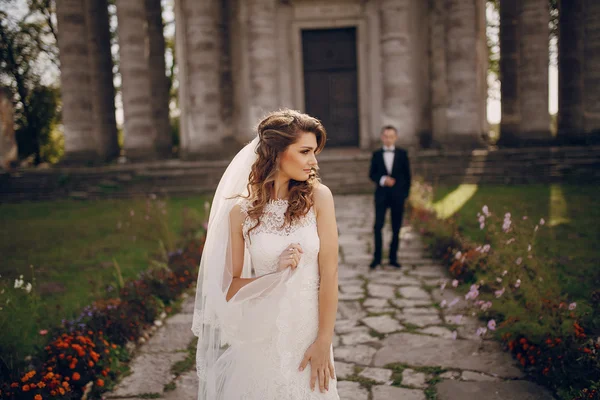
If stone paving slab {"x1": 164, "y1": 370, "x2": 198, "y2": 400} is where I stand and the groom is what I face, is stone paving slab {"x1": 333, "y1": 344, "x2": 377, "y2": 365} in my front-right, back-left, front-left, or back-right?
front-right

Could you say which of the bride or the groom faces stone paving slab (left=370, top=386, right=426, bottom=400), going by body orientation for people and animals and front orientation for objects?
the groom

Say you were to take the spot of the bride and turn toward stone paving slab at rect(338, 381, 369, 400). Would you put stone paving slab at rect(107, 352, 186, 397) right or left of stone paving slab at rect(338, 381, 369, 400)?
left

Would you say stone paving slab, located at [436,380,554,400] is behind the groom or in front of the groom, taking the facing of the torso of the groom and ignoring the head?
in front

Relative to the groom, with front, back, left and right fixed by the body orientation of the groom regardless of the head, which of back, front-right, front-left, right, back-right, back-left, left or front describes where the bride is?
front

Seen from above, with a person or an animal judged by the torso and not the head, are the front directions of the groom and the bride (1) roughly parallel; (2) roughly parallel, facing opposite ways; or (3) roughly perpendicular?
roughly parallel

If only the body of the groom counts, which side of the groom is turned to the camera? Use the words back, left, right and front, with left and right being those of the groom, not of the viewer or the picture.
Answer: front

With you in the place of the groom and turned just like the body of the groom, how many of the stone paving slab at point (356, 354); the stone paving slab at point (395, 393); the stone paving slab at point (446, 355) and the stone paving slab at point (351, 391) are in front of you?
4

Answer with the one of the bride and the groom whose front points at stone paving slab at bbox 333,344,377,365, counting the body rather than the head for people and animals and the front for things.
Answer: the groom

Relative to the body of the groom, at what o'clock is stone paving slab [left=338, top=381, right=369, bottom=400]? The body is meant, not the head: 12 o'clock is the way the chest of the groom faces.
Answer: The stone paving slab is roughly at 12 o'clock from the groom.

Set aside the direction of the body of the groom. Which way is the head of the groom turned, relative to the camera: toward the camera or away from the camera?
toward the camera

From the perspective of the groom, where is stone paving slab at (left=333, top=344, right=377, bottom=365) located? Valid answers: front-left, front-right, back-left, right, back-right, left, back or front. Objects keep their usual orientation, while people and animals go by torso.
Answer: front

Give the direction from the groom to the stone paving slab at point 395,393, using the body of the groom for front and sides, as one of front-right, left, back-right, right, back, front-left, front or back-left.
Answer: front

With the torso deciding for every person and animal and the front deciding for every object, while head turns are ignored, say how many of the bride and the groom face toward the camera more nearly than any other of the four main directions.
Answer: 2

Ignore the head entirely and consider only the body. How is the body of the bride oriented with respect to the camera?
toward the camera

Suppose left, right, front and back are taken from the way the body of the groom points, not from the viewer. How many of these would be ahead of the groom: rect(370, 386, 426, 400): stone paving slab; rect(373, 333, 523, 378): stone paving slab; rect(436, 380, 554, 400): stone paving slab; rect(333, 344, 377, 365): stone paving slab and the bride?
5
